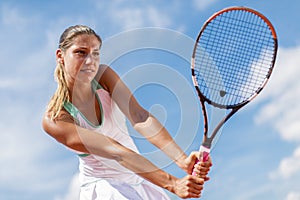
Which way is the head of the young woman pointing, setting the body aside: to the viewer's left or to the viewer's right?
to the viewer's right
